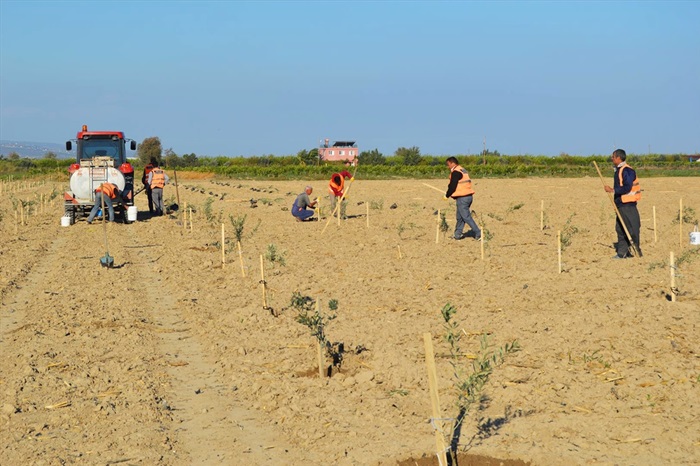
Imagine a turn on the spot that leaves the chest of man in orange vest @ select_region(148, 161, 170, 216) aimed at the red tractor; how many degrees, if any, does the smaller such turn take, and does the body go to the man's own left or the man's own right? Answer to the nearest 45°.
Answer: approximately 90° to the man's own left

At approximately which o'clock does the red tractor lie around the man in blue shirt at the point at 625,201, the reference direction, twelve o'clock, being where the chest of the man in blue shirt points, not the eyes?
The red tractor is roughly at 1 o'clock from the man in blue shirt.

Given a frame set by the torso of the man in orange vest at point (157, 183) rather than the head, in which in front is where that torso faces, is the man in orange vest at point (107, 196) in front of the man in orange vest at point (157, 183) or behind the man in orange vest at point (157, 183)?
behind

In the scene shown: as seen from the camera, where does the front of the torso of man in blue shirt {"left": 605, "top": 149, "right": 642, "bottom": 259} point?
to the viewer's left

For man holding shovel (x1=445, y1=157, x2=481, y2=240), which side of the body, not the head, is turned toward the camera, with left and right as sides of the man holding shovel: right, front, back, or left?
left

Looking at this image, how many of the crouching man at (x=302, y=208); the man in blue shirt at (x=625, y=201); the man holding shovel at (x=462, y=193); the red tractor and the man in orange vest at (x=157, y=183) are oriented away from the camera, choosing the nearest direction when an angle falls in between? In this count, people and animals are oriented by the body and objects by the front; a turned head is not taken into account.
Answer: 2

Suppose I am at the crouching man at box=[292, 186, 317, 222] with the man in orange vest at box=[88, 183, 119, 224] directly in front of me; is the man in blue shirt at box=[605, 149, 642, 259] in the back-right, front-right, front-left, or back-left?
back-left

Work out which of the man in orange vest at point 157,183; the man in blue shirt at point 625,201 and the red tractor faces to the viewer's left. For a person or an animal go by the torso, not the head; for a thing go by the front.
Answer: the man in blue shirt
